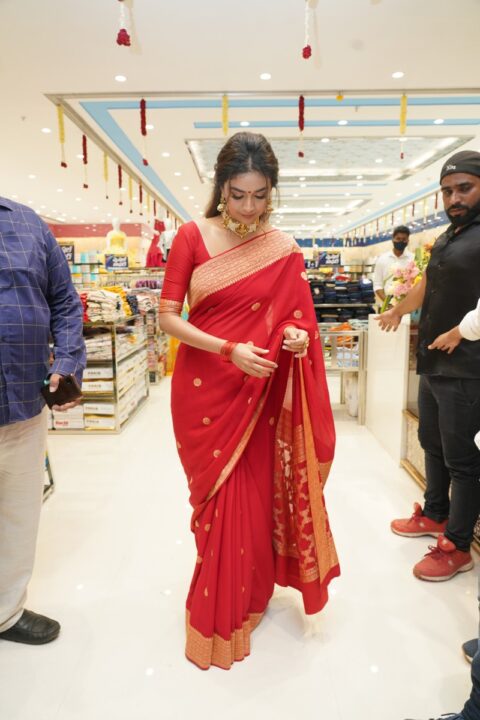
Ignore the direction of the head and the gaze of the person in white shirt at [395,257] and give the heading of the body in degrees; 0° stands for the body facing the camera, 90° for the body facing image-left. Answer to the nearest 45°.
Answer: approximately 0°

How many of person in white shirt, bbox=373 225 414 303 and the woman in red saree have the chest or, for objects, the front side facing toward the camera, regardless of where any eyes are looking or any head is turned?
2

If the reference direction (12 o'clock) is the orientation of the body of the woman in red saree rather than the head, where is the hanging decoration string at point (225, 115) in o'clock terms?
The hanging decoration string is roughly at 6 o'clock from the woman in red saree.

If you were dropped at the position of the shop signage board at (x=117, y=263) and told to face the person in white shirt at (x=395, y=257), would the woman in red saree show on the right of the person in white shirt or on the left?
right

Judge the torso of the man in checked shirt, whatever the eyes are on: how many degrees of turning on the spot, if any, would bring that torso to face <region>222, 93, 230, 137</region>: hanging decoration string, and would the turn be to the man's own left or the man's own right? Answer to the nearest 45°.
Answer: approximately 90° to the man's own left

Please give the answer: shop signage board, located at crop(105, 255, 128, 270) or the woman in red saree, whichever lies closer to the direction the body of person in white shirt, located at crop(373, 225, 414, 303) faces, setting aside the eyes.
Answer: the woman in red saree

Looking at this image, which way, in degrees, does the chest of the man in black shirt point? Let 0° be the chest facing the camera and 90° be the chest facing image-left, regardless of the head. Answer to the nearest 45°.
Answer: approximately 45°

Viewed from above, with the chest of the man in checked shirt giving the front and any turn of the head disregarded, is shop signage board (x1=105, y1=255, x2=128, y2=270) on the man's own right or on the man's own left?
on the man's own left

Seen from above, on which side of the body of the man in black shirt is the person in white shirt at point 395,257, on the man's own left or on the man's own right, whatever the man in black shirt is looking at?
on the man's own right
